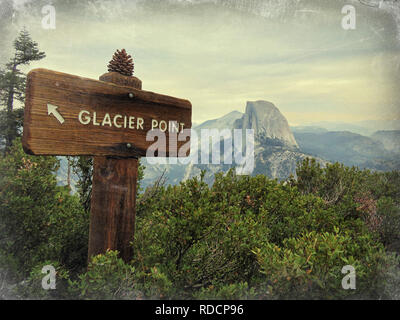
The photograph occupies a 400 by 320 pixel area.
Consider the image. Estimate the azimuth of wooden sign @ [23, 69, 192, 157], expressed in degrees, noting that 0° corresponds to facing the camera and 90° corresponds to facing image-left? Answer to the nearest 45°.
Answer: approximately 315°
